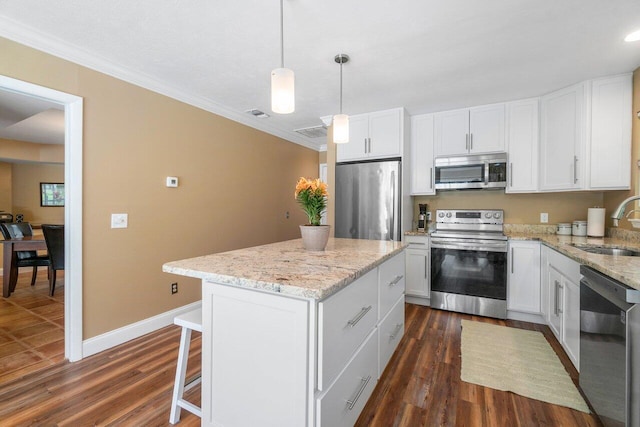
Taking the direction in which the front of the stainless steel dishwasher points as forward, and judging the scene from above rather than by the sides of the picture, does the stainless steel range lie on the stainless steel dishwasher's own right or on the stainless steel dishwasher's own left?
on the stainless steel dishwasher's own right

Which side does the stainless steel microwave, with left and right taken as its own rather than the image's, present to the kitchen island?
front

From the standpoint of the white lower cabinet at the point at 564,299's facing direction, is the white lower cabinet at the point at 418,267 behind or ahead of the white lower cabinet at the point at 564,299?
ahead

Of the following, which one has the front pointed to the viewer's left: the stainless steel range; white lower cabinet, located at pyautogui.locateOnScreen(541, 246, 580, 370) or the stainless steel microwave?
the white lower cabinet

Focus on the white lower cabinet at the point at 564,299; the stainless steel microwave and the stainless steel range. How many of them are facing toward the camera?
2

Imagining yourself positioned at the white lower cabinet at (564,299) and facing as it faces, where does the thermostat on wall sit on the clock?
The thermostat on wall is roughly at 11 o'clock from the white lower cabinet.

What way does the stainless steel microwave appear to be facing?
toward the camera

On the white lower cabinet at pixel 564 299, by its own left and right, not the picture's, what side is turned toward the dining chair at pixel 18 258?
front

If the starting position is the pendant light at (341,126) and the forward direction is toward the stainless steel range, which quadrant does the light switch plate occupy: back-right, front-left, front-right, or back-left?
back-left

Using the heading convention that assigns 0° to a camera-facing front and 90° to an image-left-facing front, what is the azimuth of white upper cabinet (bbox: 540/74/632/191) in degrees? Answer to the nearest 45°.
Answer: approximately 45°

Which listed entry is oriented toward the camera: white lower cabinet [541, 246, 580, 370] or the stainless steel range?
the stainless steel range

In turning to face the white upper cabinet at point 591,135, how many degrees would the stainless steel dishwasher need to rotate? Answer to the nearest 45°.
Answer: approximately 135° to its right

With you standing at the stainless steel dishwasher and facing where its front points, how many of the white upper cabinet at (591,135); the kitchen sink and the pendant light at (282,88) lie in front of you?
1

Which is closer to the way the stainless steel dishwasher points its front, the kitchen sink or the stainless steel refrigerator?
the stainless steel refrigerator

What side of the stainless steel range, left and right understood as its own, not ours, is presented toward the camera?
front

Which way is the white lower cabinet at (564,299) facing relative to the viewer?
to the viewer's left

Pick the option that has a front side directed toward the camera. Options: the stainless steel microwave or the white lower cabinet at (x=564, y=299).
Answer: the stainless steel microwave

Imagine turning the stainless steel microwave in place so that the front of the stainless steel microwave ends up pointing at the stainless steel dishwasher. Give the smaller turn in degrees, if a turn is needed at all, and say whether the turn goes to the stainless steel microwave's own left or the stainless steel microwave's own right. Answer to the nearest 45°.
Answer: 0° — it already faces it
